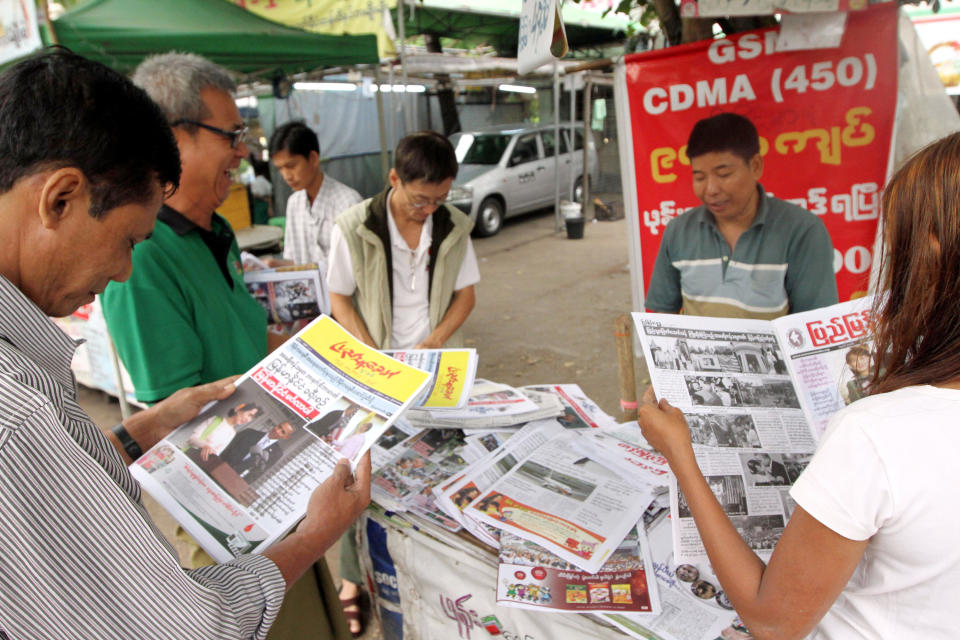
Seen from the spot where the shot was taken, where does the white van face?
facing the viewer and to the left of the viewer

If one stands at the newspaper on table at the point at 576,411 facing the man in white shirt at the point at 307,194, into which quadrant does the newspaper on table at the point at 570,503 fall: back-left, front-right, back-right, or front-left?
back-left

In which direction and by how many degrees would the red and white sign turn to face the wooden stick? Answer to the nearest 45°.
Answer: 0° — it already faces it

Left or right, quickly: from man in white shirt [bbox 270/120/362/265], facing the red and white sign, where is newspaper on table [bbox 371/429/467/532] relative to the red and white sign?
right

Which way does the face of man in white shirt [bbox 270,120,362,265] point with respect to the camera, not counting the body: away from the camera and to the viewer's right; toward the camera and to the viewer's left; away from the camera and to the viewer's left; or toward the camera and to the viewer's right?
toward the camera and to the viewer's left

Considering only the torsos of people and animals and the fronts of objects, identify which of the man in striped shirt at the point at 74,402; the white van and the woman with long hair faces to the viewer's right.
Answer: the man in striped shirt

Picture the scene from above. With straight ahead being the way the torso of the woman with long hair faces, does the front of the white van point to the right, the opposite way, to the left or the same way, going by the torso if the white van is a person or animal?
to the left

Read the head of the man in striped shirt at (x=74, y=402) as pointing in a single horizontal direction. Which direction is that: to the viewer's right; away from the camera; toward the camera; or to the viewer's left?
to the viewer's right

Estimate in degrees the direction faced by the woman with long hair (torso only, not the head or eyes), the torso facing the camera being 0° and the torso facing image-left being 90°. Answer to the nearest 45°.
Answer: approximately 135°

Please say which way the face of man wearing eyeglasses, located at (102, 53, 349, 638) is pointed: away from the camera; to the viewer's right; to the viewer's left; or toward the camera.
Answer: to the viewer's right

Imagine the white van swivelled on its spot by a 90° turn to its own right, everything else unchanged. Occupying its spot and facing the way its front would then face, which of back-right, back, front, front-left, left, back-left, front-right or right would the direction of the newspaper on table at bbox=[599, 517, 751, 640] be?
back-left

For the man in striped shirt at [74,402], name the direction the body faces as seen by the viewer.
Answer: to the viewer's right

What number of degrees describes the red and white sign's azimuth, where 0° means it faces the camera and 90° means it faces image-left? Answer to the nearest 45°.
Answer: approximately 0°

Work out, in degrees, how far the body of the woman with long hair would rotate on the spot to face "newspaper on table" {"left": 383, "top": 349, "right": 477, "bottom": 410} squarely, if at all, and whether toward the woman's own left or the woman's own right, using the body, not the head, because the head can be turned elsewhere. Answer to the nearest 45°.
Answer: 0° — they already face it

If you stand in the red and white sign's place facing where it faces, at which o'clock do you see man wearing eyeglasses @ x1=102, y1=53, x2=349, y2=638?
The man wearing eyeglasses is roughly at 1 o'clock from the red and white sign.

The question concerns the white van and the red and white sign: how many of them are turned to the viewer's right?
0
